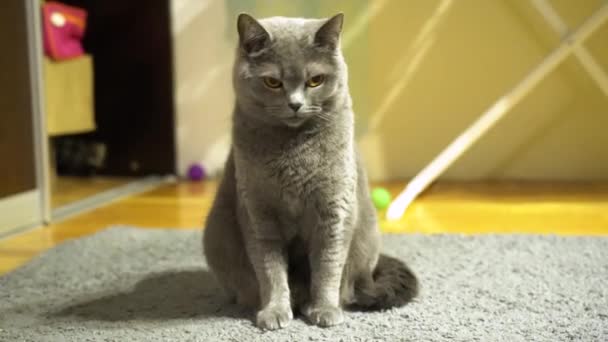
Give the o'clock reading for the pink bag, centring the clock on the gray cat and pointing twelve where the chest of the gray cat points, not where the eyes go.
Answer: The pink bag is roughly at 5 o'clock from the gray cat.

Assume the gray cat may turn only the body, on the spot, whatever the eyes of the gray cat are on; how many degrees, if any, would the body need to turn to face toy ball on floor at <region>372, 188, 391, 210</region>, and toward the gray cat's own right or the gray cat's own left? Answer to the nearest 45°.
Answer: approximately 180°

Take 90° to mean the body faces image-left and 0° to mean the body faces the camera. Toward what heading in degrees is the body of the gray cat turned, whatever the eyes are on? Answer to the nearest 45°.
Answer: approximately 0°
